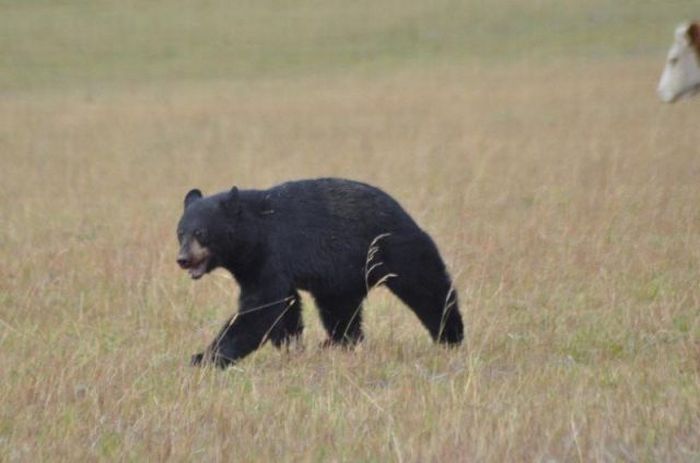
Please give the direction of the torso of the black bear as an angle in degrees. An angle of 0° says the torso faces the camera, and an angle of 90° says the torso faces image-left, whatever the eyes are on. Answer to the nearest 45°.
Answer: approximately 90°
